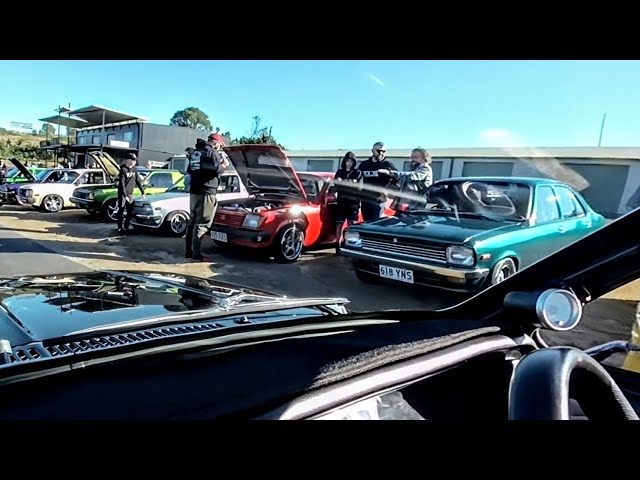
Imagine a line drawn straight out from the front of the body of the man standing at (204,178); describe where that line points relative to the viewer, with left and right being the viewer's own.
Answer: facing away from the viewer and to the right of the viewer

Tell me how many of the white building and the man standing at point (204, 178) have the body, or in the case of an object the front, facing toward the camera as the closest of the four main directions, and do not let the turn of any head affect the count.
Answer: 1

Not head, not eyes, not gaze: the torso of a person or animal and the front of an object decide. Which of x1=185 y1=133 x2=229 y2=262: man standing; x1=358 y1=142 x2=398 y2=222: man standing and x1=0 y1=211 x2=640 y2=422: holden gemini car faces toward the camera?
x1=358 y1=142 x2=398 y2=222: man standing

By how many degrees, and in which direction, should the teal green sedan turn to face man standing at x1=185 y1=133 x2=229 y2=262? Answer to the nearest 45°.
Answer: approximately 45° to its right

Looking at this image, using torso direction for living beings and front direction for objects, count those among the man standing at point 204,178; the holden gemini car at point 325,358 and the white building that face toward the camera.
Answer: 1

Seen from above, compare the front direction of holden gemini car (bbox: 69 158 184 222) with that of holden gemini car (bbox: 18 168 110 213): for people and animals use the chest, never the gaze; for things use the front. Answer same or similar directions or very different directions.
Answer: same or similar directions

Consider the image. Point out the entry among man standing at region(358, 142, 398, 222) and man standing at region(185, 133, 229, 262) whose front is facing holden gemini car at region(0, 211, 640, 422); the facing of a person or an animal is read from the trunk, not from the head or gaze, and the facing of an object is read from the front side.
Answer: man standing at region(358, 142, 398, 222)

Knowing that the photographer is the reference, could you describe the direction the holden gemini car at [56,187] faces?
facing the viewer and to the left of the viewer

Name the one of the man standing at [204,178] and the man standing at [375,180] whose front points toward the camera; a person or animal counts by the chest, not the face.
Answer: the man standing at [375,180]

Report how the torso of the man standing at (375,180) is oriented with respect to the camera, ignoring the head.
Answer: toward the camera

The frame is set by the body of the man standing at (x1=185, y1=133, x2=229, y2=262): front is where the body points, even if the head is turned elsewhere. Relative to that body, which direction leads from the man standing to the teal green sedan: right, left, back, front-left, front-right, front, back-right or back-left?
right

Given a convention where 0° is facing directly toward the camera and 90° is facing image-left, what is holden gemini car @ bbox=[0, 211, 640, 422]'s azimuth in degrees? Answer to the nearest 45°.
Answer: approximately 135°

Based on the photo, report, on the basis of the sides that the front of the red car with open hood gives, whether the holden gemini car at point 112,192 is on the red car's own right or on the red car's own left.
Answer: on the red car's own right

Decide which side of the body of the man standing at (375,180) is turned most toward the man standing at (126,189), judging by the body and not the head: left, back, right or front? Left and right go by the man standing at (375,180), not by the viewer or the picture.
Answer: right

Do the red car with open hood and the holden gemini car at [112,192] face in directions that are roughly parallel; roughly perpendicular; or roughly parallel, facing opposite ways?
roughly parallel

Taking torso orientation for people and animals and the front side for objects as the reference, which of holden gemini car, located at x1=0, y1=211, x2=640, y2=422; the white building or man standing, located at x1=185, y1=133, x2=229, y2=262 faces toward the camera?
the white building

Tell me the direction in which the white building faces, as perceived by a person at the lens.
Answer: facing the viewer
